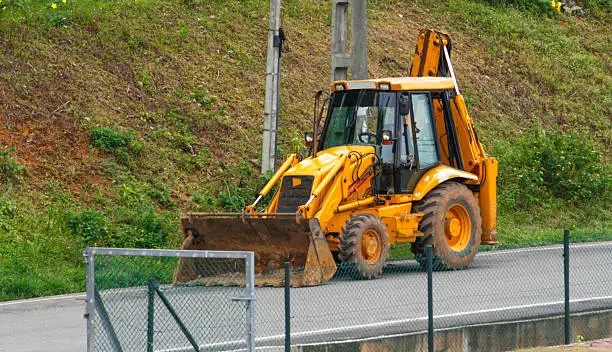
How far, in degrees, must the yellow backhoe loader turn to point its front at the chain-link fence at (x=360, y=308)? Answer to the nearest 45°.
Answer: approximately 45° to its left

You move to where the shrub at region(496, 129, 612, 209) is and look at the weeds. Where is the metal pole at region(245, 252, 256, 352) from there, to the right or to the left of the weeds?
left

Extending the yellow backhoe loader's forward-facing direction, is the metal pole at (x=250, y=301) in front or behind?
in front

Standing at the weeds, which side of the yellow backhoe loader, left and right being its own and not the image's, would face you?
right

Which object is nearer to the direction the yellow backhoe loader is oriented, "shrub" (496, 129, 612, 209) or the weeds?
the weeds

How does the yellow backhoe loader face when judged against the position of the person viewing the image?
facing the viewer and to the left of the viewer

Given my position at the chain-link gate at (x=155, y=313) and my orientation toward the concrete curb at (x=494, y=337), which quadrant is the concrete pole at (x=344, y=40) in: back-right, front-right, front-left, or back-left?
front-left

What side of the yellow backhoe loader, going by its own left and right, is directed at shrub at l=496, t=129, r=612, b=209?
back

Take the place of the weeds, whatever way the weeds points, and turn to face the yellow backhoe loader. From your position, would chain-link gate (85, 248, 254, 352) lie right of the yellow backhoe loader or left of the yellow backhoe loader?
right

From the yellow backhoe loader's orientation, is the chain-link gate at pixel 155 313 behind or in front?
in front
